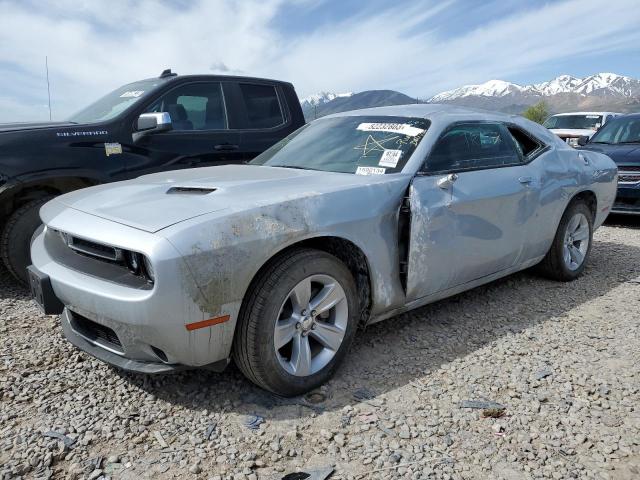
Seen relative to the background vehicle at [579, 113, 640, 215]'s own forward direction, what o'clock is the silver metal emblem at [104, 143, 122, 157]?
The silver metal emblem is roughly at 1 o'clock from the background vehicle.

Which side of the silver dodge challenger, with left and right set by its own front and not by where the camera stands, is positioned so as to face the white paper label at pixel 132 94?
right

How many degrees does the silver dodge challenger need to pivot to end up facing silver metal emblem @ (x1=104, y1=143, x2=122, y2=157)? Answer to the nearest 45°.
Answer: approximately 90° to its right

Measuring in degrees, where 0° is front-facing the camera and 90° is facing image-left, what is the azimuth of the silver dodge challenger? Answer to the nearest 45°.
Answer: approximately 45°

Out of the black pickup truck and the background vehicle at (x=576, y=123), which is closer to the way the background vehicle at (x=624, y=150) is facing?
the black pickup truck

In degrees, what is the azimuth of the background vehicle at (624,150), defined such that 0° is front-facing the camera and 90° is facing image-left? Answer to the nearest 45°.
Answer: approximately 0°

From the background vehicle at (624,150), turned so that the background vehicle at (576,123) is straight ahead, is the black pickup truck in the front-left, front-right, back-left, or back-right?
back-left
